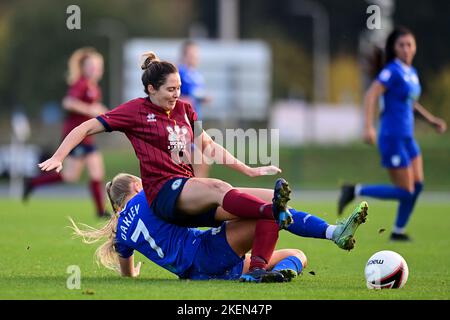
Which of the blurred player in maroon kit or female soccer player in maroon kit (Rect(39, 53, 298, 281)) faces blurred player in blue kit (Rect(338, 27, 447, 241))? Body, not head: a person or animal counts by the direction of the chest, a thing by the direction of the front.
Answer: the blurred player in maroon kit

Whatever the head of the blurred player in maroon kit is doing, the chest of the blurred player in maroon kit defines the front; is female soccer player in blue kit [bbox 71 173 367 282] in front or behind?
in front

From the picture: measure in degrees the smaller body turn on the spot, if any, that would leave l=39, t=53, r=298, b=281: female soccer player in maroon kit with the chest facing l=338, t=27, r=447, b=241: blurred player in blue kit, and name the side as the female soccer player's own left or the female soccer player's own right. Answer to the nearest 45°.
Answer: approximately 90° to the female soccer player's own left

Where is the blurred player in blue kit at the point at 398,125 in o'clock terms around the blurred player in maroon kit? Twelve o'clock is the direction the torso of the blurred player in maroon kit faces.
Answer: The blurred player in blue kit is roughly at 12 o'clock from the blurred player in maroon kit.

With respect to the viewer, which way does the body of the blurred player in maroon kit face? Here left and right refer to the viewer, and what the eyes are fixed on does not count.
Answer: facing the viewer and to the right of the viewer

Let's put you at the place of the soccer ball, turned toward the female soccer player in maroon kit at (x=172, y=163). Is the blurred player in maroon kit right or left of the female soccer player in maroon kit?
right

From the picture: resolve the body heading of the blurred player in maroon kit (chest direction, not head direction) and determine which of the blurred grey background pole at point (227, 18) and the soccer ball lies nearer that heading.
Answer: the soccer ball

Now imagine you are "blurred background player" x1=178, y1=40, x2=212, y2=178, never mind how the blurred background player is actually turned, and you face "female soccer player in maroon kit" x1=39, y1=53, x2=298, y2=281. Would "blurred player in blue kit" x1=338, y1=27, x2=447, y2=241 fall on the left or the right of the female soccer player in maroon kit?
left

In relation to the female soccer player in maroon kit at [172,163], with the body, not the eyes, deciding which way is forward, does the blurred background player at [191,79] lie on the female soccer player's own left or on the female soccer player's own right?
on the female soccer player's own left
